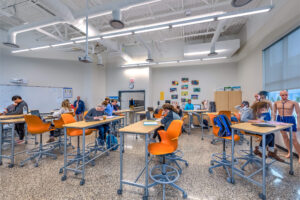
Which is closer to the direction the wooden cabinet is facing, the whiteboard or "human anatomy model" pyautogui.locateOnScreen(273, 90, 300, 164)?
the human anatomy model

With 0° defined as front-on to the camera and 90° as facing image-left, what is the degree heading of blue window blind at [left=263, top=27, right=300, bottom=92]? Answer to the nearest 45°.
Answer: approximately 45°

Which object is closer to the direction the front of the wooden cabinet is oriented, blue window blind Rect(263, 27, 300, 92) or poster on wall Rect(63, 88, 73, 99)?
the blue window blind

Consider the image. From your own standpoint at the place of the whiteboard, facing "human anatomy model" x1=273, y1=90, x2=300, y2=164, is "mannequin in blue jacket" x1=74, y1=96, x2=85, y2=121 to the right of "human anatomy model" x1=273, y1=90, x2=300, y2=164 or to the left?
left

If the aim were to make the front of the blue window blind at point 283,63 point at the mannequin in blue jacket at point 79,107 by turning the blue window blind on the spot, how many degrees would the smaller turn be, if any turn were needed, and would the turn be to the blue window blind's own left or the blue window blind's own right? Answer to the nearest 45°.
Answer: approximately 45° to the blue window blind's own right

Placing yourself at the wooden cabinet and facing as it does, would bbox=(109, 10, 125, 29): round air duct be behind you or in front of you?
in front

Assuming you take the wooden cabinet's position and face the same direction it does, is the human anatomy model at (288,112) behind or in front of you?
in front

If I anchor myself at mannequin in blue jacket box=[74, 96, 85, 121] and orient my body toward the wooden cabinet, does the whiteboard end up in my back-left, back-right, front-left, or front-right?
back-right

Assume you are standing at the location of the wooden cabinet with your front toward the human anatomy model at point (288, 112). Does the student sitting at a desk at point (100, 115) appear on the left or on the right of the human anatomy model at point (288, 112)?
right

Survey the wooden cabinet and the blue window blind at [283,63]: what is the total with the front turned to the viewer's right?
0

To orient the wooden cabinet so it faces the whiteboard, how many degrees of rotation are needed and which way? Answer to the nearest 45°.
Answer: approximately 45° to its right

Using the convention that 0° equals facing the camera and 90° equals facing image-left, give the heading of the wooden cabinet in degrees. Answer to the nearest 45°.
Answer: approximately 0°

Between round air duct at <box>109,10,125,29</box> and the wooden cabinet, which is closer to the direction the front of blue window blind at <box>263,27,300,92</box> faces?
the round air duct
